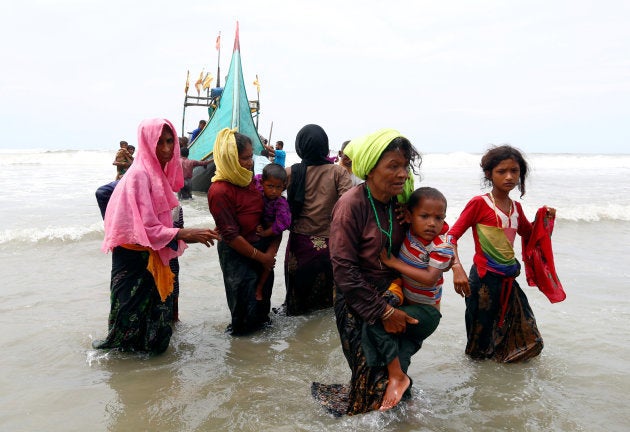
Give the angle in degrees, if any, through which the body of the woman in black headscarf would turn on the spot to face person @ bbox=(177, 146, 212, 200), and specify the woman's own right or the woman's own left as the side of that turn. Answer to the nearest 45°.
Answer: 0° — they already face them

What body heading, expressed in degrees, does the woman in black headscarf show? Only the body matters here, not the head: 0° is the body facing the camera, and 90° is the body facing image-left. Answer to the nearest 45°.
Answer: approximately 180°

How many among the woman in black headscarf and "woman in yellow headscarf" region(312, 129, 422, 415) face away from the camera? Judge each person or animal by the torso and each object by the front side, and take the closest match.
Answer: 1

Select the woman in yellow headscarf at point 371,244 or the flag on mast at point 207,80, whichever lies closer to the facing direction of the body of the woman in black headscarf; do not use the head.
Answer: the flag on mast

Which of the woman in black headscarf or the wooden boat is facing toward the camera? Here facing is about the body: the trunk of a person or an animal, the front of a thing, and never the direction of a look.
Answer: the wooden boat

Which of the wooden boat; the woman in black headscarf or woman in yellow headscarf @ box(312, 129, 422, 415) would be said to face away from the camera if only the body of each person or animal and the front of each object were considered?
the woman in black headscarf

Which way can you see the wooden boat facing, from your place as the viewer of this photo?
facing the viewer

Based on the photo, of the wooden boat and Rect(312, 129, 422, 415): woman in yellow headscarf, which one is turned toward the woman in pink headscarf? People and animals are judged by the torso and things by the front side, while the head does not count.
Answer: the wooden boat

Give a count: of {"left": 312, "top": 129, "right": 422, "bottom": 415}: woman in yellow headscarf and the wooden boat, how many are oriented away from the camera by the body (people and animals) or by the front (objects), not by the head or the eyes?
0

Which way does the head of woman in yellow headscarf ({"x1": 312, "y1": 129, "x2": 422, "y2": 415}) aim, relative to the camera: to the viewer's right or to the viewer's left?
to the viewer's right

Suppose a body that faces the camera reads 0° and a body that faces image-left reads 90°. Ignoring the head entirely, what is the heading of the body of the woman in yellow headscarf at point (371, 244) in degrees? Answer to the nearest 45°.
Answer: approximately 315°

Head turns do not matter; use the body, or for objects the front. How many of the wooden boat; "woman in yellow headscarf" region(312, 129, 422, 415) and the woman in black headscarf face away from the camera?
1
